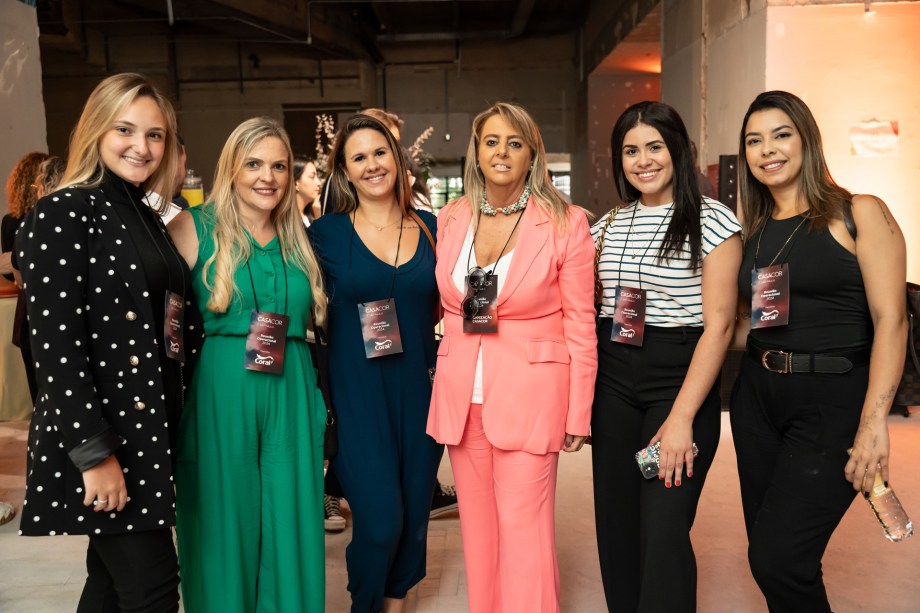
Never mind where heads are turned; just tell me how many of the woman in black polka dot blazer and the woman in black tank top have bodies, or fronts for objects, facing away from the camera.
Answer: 0

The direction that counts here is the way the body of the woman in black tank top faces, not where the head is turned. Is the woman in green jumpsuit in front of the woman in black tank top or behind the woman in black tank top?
in front

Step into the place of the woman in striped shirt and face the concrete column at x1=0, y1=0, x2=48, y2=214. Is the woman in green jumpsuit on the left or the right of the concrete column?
left

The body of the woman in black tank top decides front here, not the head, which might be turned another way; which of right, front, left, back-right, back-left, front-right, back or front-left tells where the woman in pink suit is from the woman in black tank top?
front-right

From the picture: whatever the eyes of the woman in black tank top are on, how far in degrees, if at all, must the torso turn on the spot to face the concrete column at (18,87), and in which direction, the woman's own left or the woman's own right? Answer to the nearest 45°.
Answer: approximately 45° to the woman's own right

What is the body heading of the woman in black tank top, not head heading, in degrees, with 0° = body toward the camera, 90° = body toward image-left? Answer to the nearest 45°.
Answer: approximately 45°

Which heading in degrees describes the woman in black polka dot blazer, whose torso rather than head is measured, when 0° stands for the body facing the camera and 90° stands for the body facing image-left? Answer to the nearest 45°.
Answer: approximately 315°

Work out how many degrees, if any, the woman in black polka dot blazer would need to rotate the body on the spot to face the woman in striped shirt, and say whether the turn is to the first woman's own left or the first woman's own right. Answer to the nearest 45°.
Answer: approximately 45° to the first woman's own left
